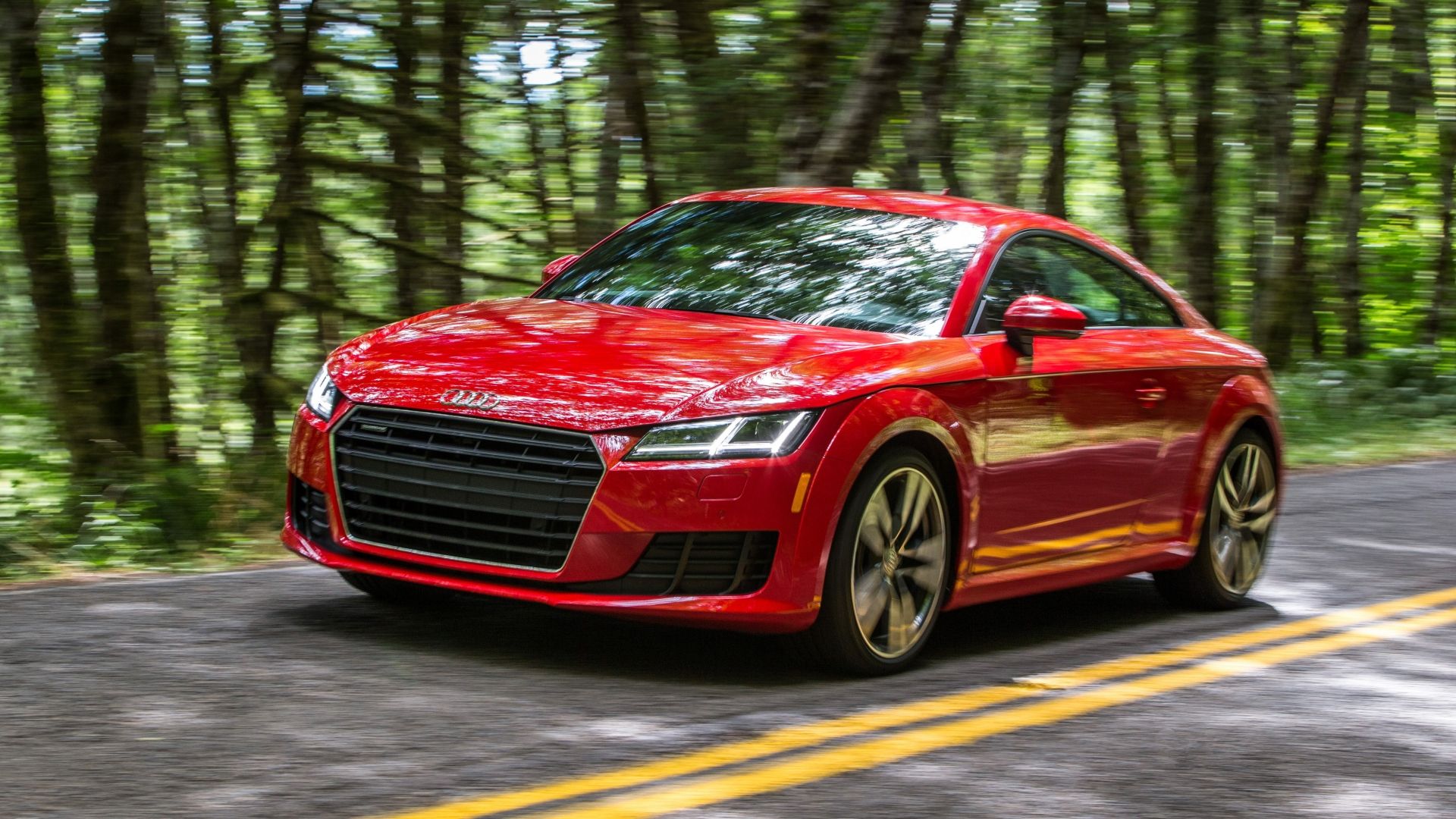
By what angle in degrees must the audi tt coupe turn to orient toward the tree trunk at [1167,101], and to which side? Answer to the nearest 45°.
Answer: approximately 135° to its right

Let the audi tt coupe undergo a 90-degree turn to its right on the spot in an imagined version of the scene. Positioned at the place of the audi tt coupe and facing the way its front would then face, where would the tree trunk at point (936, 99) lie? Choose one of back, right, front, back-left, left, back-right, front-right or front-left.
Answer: front-right

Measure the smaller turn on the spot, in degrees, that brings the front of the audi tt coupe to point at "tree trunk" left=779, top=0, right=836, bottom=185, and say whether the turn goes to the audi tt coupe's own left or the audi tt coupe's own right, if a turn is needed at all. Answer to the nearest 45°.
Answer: approximately 135° to the audi tt coupe's own right

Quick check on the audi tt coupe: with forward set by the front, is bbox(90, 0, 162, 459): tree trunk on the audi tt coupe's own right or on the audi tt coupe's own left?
on the audi tt coupe's own right

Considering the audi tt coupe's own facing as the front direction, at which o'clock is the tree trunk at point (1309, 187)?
The tree trunk is roughly at 5 o'clock from the audi tt coupe.

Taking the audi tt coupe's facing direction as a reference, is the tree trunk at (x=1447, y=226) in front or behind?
behind

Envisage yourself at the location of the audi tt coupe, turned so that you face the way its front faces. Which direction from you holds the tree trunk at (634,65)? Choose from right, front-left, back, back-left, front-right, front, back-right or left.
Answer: back-right

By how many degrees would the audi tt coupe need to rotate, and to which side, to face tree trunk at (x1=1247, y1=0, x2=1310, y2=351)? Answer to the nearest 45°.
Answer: approximately 135° to its right

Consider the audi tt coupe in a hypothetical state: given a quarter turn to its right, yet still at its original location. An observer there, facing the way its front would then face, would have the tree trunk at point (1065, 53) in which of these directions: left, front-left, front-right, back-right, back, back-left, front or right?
front-right

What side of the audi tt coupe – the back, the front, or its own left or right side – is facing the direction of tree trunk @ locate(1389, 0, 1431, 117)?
back

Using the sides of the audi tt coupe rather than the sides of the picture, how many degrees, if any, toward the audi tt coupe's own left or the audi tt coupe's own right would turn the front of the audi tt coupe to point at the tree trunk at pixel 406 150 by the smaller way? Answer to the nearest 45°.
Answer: approximately 135° to the audi tt coupe's own right

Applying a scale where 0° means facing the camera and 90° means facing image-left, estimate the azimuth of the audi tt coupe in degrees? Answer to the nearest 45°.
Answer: approximately 45°

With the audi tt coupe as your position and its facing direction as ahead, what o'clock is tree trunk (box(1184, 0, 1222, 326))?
The tree trunk is roughly at 5 o'clock from the audi tt coupe.

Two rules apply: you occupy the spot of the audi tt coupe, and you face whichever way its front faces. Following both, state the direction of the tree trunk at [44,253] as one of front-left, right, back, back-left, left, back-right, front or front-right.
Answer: right

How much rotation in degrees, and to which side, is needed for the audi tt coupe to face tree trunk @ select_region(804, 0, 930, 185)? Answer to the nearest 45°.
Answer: approximately 135° to its right

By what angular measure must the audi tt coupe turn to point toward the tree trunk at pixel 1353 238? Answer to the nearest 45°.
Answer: approximately 135° to its right
